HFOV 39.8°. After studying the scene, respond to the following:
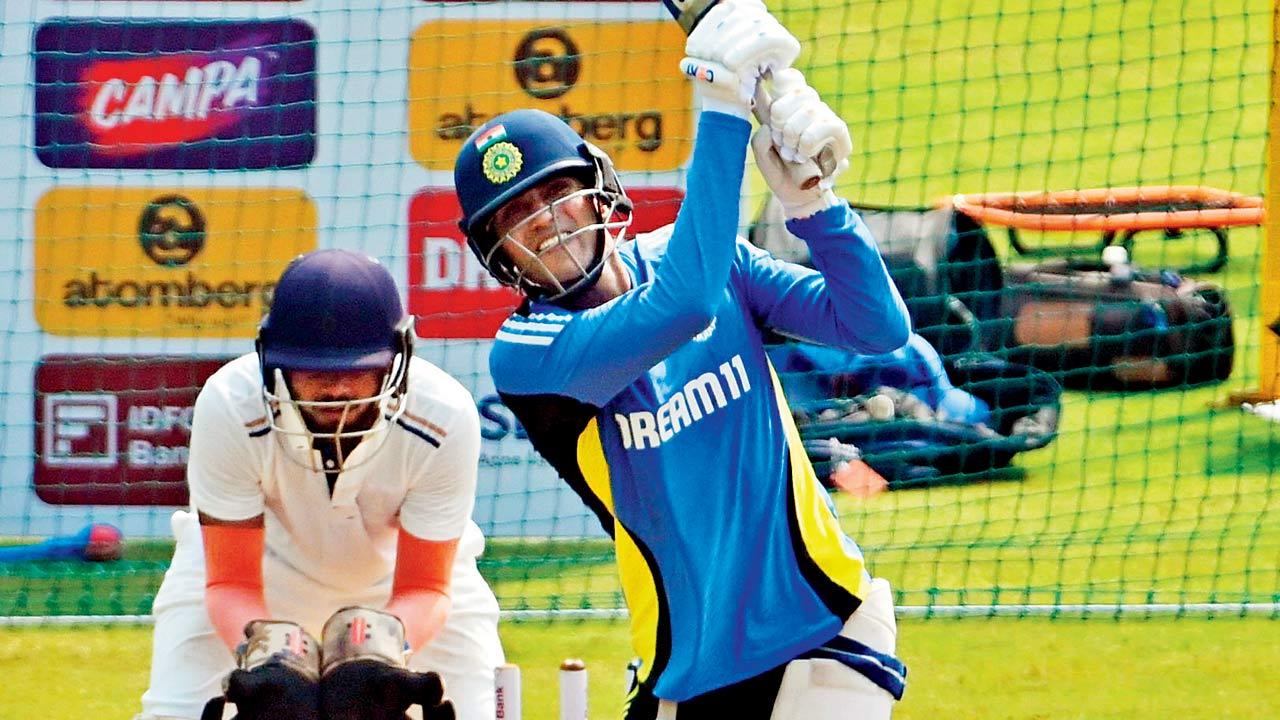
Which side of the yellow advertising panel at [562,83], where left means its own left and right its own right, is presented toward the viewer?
front

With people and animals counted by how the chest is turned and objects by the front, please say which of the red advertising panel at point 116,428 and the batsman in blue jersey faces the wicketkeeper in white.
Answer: the red advertising panel

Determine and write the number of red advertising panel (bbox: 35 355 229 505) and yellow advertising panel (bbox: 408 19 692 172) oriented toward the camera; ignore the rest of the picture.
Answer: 2

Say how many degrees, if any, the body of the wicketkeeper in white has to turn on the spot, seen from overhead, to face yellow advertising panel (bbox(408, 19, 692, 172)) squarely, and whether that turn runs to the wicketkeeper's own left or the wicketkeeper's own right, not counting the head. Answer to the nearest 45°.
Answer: approximately 180°

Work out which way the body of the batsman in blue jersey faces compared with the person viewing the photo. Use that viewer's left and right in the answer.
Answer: facing the viewer

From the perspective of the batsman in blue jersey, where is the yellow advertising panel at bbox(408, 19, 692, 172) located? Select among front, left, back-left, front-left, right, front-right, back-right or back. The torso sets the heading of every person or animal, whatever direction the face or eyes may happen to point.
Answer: back

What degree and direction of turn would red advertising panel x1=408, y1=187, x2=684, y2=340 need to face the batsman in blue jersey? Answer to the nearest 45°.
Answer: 0° — it already faces them

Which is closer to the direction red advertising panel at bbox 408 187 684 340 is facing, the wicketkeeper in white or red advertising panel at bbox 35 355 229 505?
the wicketkeeper in white

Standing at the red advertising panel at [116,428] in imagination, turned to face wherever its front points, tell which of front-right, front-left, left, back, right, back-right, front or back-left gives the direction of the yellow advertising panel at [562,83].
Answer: left

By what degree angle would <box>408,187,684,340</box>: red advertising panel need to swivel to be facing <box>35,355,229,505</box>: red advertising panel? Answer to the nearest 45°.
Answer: approximately 90° to its right

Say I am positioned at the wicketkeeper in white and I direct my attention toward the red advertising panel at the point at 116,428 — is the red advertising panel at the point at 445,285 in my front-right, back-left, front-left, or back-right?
front-right

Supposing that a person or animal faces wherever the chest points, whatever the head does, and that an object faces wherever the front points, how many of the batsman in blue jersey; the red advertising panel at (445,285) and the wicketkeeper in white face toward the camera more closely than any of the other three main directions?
3

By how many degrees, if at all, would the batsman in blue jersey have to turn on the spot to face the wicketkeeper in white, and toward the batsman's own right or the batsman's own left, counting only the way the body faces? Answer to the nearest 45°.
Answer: approximately 135° to the batsman's own right

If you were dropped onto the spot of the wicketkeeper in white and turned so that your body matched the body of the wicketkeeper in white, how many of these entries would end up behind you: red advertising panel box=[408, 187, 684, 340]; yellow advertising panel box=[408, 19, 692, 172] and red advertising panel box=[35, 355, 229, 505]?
3
